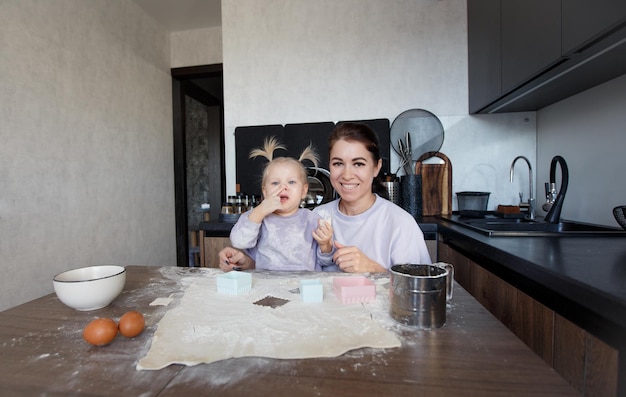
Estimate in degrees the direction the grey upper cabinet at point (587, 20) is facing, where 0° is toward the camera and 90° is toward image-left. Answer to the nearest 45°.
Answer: approximately 45°

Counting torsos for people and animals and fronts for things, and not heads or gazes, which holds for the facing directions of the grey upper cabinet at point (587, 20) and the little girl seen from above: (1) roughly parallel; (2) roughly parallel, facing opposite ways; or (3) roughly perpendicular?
roughly perpendicular

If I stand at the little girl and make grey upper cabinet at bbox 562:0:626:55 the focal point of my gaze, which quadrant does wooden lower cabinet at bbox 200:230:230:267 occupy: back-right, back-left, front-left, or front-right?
back-left

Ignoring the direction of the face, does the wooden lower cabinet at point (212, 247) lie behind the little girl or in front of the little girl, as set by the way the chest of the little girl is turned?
behind

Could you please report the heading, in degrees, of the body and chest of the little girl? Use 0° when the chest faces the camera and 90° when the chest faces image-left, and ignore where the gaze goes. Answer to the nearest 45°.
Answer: approximately 0°

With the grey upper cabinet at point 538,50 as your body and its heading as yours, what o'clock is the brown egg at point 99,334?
The brown egg is roughly at 11 o'clock from the grey upper cabinet.

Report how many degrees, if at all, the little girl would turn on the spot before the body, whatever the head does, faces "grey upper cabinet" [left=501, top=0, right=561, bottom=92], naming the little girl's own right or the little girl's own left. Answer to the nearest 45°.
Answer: approximately 90° to the little girl's own left

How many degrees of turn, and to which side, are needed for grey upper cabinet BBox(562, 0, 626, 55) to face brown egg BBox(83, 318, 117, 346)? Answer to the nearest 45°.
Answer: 0° — it already faces it
